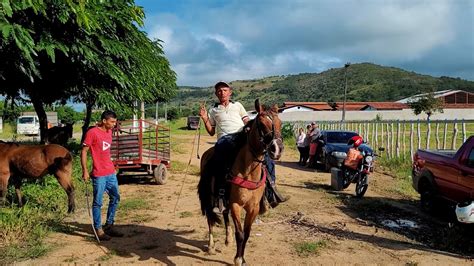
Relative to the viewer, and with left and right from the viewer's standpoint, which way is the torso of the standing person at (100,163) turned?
facing the viewer and to the right of the viewer

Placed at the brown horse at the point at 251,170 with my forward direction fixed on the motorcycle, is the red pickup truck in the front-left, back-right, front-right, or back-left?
front-right

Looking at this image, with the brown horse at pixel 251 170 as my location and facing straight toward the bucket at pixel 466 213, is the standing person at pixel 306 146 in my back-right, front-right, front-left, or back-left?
front-left

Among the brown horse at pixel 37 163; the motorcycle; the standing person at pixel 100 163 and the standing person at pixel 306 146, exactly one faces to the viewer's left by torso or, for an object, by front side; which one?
the brown horse

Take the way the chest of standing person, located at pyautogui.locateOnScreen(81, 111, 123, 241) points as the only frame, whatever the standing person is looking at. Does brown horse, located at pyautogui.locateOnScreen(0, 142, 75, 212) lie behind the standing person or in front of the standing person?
behind

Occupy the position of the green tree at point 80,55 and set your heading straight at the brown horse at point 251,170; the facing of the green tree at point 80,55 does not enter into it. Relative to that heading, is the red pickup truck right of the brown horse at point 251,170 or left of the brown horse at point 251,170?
left

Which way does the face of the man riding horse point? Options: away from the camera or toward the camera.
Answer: toward the camera

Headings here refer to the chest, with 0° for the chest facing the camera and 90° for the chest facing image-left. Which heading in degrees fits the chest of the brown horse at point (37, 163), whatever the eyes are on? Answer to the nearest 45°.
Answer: approximately 90°

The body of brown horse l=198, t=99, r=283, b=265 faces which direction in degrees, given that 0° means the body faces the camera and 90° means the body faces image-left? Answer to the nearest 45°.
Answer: approximately 315°

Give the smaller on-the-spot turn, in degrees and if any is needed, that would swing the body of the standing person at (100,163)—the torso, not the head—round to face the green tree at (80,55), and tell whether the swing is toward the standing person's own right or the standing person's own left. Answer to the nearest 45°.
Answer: approximately 135° to the standing person's own left

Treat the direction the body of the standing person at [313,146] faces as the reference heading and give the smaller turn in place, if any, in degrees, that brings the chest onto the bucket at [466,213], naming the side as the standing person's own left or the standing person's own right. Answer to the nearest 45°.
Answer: approximately 90° to the standing person's own left

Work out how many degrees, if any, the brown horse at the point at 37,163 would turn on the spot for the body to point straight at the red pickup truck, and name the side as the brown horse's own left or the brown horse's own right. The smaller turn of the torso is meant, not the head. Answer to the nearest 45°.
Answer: approximately 135° to the brown horse's own left
